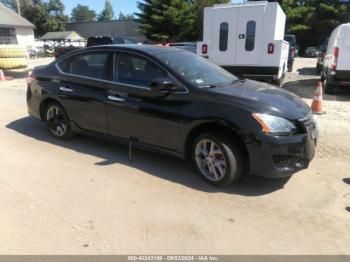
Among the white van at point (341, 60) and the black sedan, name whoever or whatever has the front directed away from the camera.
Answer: the white van

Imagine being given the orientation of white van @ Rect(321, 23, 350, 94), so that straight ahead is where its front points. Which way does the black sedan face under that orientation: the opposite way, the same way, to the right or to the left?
to the right

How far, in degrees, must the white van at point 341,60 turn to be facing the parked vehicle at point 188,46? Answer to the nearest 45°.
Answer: approximately 45° to its left

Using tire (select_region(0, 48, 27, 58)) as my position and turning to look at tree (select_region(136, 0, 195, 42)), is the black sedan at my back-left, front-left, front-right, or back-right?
back-right

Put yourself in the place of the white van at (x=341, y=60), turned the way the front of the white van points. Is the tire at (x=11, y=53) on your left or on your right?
on your left

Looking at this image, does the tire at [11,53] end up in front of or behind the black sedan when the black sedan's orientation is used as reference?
behind

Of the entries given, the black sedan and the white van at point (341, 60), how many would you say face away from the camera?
1

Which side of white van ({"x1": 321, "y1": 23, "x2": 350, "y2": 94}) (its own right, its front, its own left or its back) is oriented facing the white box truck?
left

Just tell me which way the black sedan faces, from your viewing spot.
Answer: facing the viewer and to the right of the viewer

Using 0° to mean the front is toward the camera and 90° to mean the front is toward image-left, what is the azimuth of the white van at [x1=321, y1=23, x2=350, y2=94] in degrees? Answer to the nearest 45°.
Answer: approximately 180°

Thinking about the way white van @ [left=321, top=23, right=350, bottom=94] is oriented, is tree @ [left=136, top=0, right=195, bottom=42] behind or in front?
in front

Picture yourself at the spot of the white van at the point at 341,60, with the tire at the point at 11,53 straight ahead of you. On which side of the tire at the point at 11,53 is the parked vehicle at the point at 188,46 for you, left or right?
right
